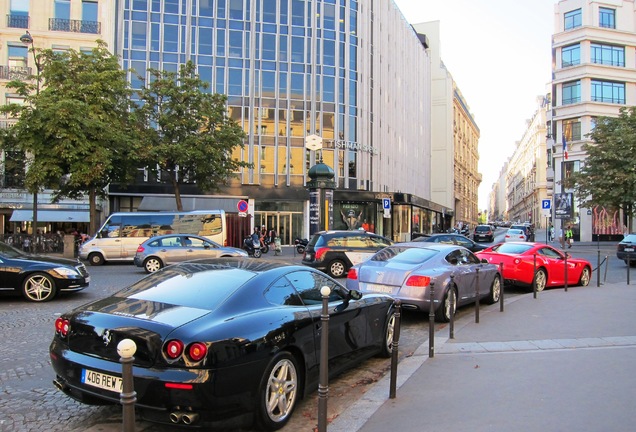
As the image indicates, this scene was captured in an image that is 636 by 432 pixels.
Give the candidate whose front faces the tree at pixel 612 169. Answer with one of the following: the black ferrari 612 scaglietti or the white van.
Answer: the black ferrari 612 scaglietti

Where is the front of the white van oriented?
to the viewer's left

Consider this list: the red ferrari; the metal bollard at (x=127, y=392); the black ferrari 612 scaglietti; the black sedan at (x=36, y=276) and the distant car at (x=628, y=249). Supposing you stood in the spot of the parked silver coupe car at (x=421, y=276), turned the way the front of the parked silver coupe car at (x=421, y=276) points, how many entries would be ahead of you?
2

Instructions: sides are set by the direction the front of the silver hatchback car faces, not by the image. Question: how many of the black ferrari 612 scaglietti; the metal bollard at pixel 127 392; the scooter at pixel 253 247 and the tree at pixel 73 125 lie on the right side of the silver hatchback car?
2

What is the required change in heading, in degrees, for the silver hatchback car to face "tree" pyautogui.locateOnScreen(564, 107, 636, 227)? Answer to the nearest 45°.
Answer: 0° — it already faces it

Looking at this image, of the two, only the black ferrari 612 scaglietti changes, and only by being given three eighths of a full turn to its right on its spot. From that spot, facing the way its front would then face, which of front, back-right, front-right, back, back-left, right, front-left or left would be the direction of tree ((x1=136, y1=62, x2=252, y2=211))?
back

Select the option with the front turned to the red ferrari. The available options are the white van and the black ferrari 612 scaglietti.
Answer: the black ferrari 612 scaglietti

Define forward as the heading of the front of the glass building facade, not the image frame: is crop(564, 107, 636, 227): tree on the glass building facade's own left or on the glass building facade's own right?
on the glass building facade's own left

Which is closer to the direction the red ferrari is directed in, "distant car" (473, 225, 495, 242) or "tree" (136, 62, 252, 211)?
the distant car

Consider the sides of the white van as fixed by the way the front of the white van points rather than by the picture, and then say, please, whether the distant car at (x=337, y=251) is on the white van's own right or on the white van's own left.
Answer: on the white van's own left

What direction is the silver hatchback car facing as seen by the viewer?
to the viewer's right
